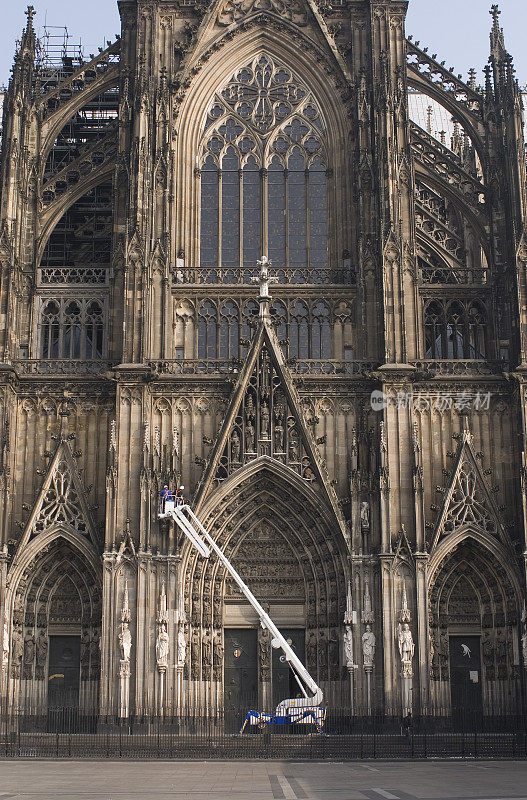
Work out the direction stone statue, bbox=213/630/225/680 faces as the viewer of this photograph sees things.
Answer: facing the viewer and to the right of the viewer

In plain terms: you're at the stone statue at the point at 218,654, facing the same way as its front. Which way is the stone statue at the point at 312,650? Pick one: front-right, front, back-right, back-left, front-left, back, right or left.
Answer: front-left

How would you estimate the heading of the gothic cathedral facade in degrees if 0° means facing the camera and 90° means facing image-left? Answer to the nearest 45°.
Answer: approximately 0°

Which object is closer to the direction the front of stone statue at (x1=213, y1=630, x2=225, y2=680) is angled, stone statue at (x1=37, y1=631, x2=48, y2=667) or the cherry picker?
the cherry picker
